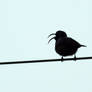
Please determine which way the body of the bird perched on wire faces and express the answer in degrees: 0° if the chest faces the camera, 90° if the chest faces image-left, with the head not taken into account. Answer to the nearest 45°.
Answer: approximately 90°
